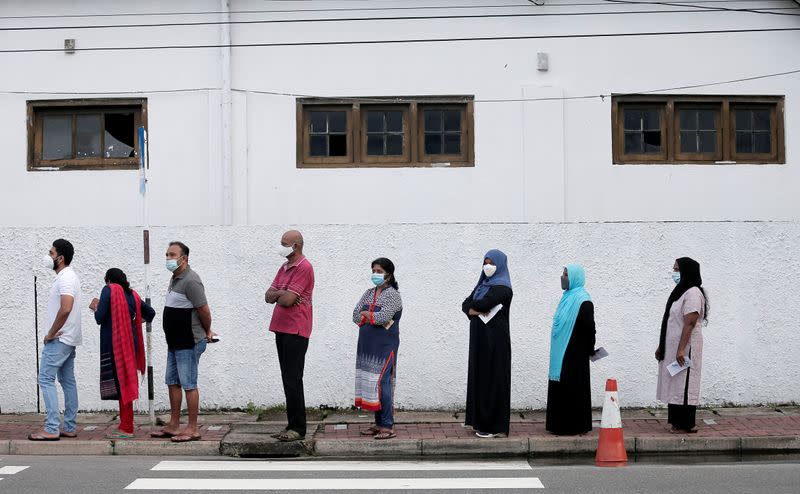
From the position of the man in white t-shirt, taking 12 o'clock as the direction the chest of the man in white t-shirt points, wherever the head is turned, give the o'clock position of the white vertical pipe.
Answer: The white vertical pipe is roughly at 4 o'clock from the man in white t-shirt.

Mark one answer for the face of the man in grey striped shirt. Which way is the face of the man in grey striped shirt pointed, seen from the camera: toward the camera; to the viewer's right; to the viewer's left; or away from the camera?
to the viewer's left

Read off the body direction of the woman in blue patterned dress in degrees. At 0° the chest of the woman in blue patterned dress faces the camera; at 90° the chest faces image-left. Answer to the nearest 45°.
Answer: approximately 45°

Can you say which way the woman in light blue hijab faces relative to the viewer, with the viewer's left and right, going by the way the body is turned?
facing to the left of the viewer

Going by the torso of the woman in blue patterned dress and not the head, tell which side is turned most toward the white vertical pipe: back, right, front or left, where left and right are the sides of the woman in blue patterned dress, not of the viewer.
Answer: right

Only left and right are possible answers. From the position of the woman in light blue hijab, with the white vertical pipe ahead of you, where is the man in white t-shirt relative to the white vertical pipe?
left

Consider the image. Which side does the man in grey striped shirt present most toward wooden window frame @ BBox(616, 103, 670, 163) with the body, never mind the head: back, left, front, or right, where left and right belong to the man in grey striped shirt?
back

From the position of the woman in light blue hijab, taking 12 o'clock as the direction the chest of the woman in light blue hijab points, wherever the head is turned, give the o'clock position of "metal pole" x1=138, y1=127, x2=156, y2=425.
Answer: The metal pole is roughly at 12 o'clock from the woman in light blue hijab.

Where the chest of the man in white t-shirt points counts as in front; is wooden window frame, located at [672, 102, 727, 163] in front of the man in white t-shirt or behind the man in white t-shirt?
behind

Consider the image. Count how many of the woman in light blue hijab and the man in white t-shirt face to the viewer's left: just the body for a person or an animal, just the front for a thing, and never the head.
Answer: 2

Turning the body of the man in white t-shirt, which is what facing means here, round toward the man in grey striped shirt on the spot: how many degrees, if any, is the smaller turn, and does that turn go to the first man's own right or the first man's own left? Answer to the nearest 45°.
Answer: approximately 135° to the first man's own left

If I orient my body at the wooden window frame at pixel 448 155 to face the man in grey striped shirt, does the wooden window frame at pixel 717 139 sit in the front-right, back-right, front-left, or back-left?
back-left
